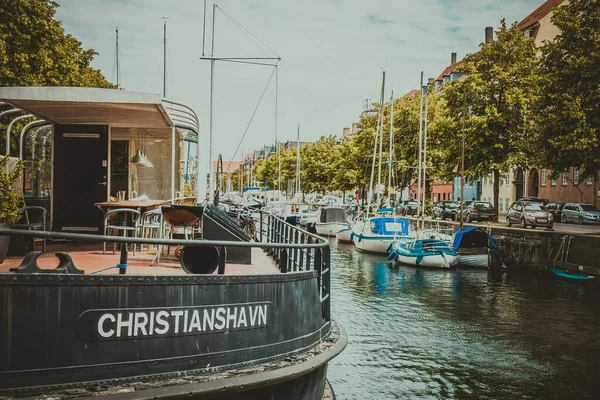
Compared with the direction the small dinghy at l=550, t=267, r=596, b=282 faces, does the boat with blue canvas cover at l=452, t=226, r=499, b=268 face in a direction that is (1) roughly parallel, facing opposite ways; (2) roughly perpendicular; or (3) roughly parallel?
roughly perpendicular

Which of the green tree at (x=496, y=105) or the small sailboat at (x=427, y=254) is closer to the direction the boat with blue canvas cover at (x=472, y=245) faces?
the green tree

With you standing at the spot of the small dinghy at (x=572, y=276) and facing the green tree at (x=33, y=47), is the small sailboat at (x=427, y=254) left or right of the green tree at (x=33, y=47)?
right

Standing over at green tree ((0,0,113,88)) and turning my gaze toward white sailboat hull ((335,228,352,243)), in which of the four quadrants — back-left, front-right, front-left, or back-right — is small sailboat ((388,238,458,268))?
front-right

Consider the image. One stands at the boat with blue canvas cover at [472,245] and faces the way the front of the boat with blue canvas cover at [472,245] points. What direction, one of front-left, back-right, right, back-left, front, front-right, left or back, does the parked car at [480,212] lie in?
front

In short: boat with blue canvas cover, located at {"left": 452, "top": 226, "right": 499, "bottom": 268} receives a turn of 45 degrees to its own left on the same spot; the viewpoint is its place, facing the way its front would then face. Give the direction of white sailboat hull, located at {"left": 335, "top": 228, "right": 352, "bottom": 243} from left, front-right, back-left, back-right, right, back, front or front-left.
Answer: front
